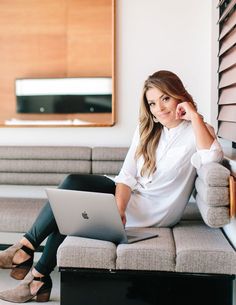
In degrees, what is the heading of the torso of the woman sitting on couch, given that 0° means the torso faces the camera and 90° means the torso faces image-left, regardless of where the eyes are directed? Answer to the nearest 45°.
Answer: approximately 45°

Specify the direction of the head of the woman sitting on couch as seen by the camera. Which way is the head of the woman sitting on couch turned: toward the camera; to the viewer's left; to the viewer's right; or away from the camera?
toward the camera

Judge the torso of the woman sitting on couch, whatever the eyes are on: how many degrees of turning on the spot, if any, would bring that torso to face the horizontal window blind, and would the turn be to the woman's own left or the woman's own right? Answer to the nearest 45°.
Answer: approximately 180°
